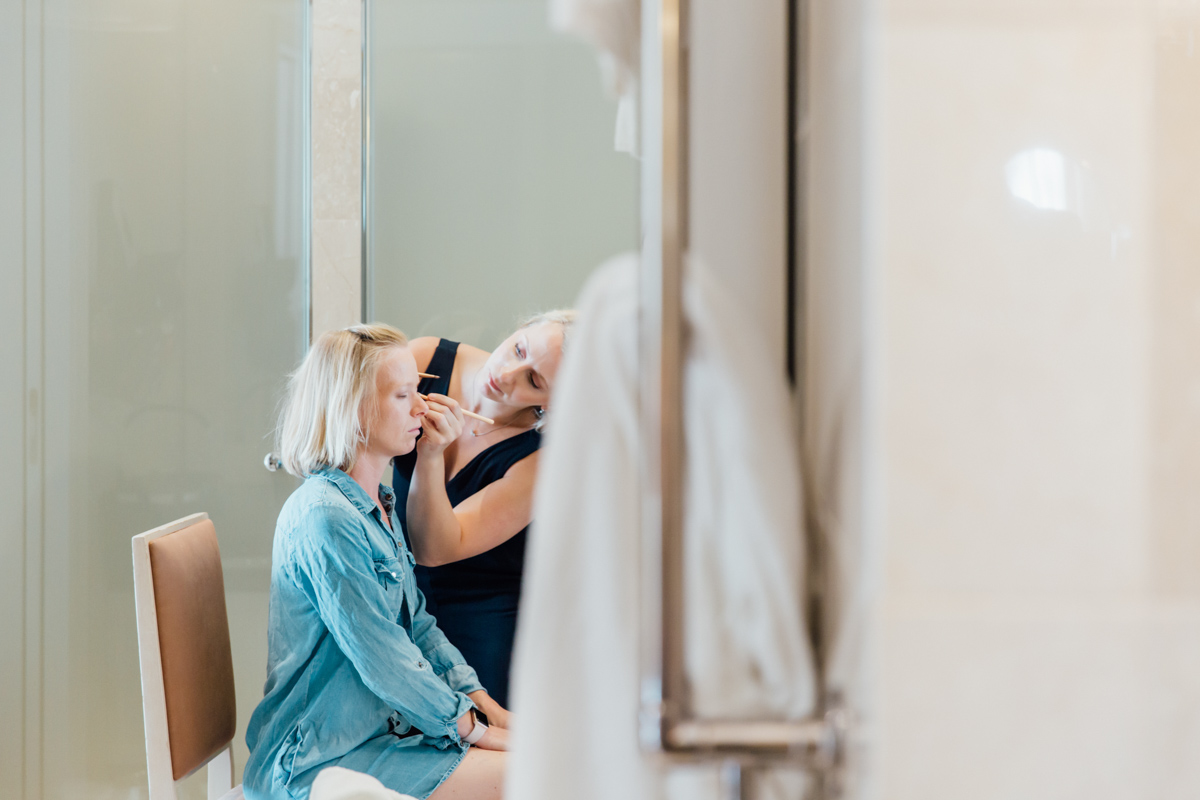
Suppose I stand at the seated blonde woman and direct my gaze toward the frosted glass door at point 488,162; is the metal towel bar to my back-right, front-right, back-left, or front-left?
back-right

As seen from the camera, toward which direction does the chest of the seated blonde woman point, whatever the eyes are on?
to the viewer's right

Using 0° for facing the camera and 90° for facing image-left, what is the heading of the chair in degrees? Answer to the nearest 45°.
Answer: approximately 315°

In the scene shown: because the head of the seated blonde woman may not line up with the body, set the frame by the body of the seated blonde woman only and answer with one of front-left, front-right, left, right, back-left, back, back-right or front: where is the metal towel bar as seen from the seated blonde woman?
right

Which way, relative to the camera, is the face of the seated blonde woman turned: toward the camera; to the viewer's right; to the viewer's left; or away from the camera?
to the viewer's right

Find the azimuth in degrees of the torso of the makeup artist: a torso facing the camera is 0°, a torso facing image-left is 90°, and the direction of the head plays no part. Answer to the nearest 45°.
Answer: approximately 45°

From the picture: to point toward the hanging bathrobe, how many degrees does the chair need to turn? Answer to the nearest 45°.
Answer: approximately 45° to its right

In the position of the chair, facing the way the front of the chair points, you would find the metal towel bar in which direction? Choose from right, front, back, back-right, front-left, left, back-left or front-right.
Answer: front-right

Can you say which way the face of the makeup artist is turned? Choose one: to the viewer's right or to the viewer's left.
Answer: to the viewer's left
